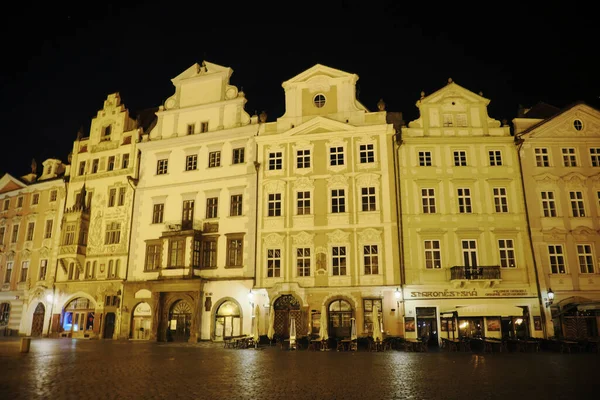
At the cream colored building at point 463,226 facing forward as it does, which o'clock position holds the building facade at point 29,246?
The building facade is roughly at 3 o'clock from the cream colored building.

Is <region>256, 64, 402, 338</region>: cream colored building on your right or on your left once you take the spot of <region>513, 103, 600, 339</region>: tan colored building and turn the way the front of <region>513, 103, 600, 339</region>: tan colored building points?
on your right

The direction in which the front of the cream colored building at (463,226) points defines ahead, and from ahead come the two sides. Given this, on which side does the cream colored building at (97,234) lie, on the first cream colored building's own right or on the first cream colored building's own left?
on the first cream colored building's own right

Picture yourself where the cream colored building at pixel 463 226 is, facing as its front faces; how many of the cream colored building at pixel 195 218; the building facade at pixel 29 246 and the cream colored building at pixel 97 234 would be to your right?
3

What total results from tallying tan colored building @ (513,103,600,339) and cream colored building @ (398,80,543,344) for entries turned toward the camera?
2

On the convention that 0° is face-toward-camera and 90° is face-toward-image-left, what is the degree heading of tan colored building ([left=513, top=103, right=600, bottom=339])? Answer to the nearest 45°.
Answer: approximately 0°

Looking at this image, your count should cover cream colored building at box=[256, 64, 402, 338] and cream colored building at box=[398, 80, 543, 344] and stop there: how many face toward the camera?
2

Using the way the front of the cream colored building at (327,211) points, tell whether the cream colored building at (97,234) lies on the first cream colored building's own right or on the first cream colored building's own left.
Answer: on the first cream colored building's own right

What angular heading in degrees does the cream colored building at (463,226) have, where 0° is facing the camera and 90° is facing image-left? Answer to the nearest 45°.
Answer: approximately 0°
